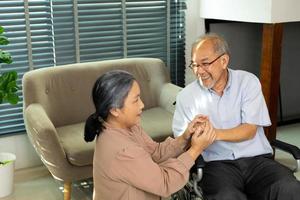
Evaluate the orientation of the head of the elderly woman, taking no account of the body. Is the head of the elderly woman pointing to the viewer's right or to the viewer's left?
to the viewer's right

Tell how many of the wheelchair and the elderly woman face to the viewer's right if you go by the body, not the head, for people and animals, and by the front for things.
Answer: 1

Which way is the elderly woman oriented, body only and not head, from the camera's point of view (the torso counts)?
to the viewer's right

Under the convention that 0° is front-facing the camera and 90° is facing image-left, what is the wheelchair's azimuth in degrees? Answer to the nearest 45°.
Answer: approximately 0°
